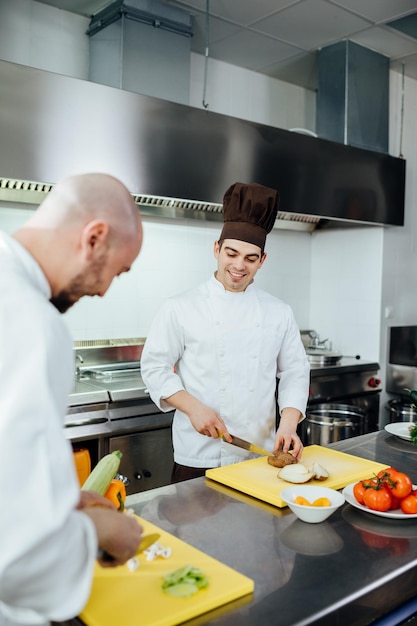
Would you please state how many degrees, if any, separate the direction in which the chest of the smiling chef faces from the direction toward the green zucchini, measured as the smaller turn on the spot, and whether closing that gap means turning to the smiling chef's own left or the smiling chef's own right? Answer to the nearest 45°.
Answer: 0° — they already face it

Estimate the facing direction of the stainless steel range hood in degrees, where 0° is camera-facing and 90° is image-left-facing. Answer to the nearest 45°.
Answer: approximately 315°

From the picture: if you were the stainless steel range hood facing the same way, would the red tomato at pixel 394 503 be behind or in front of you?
in front

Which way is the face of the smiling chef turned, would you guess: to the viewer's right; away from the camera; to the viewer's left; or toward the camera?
toward the camera

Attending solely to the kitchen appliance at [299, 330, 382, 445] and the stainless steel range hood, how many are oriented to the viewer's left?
0

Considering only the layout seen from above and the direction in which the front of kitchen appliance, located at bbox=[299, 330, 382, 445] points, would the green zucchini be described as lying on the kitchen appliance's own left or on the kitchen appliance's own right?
on the kitchen appliance's own right

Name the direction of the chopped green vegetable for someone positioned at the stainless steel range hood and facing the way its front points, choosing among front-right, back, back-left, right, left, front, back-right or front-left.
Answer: front-right

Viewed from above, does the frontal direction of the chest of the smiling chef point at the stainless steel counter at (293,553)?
yes

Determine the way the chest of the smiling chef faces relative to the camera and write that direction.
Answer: toward the camera

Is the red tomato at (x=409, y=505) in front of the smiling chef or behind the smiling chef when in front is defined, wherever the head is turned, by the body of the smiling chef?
in front

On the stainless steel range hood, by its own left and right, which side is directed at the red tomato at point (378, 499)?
front

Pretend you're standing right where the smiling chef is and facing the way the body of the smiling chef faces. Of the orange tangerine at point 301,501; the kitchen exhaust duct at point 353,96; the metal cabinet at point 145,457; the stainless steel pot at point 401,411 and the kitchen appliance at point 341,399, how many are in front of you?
1

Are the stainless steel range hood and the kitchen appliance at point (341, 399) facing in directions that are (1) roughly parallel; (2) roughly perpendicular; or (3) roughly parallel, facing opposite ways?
roughly parallel

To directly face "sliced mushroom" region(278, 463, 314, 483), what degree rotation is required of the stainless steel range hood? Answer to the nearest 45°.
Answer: approximately 45° to its right

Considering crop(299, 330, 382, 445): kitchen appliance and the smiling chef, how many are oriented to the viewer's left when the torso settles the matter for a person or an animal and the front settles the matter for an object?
0

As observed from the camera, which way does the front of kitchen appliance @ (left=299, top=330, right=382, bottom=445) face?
facing the viewer and to the right of the viewer

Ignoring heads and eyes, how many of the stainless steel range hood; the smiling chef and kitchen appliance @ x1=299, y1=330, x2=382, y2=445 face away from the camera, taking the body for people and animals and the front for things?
0

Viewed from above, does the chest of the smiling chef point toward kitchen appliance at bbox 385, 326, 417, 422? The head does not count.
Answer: no
